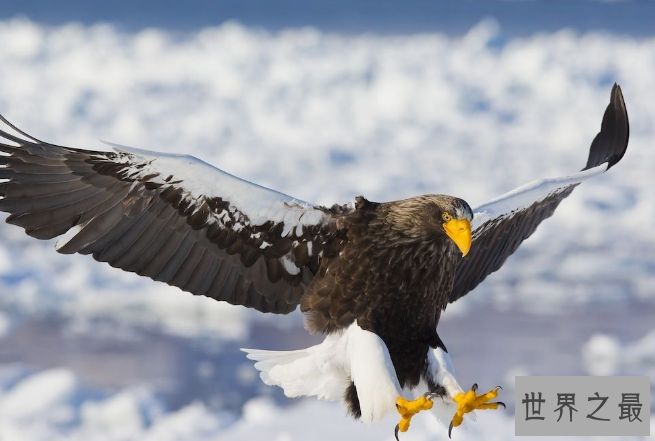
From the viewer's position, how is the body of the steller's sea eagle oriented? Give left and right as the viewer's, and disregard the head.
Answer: facing the viewer and to the right of the viewer
